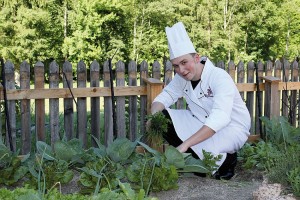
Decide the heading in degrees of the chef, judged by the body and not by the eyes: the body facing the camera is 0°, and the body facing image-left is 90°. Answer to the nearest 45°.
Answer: approximately 45°

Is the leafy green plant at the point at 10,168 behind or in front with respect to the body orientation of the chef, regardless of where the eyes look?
in front

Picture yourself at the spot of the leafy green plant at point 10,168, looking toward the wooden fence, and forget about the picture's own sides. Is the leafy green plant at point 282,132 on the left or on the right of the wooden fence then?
right

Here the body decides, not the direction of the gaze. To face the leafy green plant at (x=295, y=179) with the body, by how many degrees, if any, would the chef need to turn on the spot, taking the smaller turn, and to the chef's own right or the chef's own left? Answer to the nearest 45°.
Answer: approximately 90° to the chef's own left

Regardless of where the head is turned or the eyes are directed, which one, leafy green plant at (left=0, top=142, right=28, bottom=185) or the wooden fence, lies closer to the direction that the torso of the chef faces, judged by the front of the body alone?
the leafy green plant
